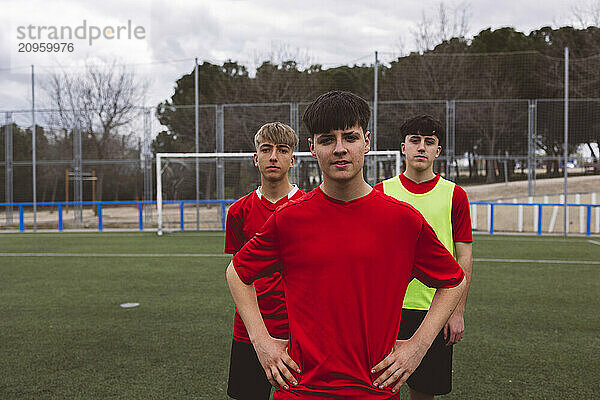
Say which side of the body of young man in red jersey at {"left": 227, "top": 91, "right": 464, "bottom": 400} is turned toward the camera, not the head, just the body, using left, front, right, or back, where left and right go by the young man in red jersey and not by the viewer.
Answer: front

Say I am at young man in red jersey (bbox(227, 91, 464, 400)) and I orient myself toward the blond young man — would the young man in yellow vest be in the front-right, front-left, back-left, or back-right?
front-right

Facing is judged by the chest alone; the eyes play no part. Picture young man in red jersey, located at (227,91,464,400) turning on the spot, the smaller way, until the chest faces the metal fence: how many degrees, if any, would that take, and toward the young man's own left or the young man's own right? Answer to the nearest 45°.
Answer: approximately 180°

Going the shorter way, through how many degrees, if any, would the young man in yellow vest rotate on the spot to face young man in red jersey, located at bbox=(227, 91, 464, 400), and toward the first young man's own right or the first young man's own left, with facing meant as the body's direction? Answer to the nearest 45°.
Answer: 0° — they already face them

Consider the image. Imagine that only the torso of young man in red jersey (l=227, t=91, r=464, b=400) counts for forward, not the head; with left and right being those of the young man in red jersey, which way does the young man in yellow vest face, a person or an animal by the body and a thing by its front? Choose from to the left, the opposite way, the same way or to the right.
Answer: the same way

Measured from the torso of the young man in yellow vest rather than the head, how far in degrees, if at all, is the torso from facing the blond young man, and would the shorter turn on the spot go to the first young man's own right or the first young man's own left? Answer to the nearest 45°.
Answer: approximately 90° to the first young man's own right

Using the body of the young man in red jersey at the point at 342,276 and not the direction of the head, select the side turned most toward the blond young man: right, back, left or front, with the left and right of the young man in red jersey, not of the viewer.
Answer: back

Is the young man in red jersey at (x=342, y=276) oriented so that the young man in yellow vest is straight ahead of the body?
no

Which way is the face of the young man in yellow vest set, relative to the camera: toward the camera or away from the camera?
toward the camera

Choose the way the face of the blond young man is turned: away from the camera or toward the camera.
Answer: toward the camera

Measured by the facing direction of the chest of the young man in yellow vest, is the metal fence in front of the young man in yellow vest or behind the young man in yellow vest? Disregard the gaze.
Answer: behind

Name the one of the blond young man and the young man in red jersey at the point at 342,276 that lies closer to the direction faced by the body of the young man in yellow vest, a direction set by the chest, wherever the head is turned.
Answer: the young man in red jersey

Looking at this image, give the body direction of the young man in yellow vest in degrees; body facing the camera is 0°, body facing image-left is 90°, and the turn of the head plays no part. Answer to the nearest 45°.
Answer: approximately 0°

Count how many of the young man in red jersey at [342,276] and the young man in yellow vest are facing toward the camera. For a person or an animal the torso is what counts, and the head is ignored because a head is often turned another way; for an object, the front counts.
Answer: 2
